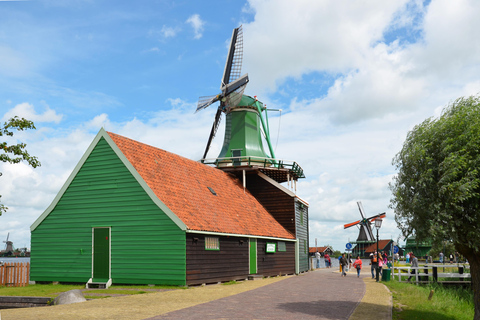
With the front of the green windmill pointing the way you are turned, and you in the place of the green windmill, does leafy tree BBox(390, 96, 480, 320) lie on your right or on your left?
on your left

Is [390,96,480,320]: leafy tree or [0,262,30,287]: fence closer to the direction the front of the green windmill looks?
the fence

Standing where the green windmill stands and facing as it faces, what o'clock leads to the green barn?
The green barn is roughly at 11 o'clock from the green windmill.

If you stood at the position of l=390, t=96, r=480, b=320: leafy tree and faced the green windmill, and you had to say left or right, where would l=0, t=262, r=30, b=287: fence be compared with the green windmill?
left

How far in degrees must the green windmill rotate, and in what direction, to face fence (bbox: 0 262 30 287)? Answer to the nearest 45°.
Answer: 0° — it already faces it

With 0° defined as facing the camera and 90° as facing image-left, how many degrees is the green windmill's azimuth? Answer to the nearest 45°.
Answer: approximately 45°
